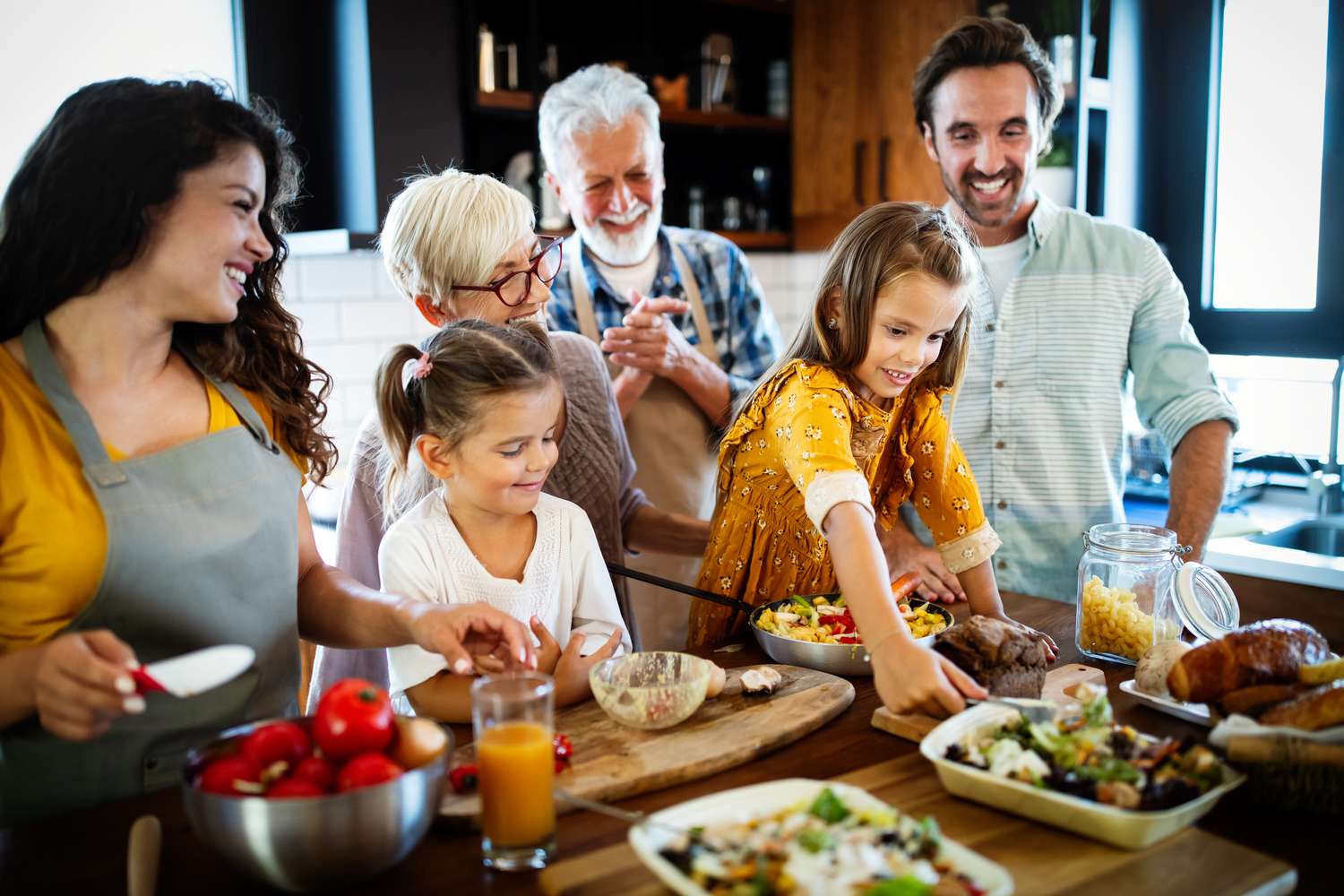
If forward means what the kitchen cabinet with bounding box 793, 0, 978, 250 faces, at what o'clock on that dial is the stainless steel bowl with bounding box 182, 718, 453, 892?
The stainless steel bowl is roughly at 12 o'clock from the kitchen cabinet.

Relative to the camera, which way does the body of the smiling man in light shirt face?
toward the camera

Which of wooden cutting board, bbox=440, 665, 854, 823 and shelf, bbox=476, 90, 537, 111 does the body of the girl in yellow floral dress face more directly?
the wooden cutting board

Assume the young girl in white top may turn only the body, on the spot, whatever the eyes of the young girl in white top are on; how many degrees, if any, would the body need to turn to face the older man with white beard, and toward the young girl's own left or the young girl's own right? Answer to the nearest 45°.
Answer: approximately 135° to the young girl's own left

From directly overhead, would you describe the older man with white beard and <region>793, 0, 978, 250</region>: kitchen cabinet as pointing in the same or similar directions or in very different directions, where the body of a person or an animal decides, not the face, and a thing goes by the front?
same or similar directions

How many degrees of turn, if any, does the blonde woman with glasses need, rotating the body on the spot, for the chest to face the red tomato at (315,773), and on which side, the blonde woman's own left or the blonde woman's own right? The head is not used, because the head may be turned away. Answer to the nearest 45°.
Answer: approximately 45° to the blonde woman's own right

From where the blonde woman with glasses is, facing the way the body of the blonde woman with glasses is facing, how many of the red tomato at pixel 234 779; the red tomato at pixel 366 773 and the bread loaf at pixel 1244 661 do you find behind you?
0

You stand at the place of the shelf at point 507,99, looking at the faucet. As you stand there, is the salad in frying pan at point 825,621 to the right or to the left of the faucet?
right

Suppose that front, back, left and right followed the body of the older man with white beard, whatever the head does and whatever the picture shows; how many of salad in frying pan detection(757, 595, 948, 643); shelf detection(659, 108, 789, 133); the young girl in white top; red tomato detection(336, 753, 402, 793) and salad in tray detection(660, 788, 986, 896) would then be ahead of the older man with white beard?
4

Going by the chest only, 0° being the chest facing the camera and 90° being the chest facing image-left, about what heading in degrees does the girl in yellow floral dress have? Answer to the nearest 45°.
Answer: approximately 315°

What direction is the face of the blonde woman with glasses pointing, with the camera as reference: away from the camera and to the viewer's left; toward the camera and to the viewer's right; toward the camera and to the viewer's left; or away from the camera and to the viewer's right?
toward the camera and to the viewer's right

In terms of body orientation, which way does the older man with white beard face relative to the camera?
toward the camera

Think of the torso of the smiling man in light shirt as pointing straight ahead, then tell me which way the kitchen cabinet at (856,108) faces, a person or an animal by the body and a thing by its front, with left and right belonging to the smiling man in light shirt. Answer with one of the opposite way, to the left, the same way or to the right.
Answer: the same way

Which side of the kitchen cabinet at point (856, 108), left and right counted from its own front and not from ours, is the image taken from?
front

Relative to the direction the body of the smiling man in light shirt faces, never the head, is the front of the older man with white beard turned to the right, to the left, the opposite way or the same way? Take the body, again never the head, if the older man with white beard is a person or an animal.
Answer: the same way

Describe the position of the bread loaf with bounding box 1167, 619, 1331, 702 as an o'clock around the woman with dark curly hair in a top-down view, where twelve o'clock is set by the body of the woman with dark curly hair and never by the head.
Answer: The bread loaf is roughly at 11 o'clock from the woman with dark curly hair.

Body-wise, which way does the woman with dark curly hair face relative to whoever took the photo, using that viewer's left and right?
facing the viewer and to the right of the viewer

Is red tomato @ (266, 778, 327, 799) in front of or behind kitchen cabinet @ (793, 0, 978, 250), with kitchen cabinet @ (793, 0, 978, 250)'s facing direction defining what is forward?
in front

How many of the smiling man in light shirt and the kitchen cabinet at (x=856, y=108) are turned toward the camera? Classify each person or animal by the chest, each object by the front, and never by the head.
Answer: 2

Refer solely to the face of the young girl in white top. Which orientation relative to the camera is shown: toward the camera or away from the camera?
toward the camera
